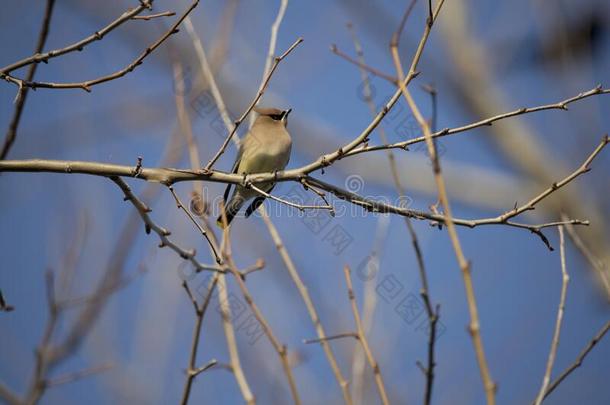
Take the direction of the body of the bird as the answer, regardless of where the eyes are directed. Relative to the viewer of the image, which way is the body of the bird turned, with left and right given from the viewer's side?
facing the viewer and to the right of the viewer

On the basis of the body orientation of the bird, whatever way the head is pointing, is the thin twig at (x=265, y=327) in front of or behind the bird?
in front

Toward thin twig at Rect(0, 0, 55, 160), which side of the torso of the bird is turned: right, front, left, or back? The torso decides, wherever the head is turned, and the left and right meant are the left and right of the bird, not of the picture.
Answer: right
